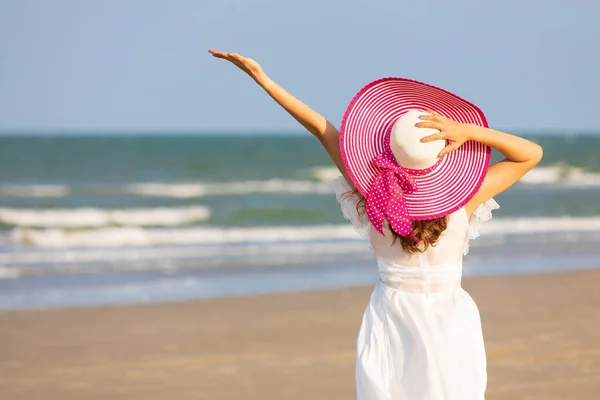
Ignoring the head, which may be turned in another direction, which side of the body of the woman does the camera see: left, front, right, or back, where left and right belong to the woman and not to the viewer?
back

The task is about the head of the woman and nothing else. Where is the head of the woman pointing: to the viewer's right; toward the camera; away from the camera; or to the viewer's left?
away from the camera
